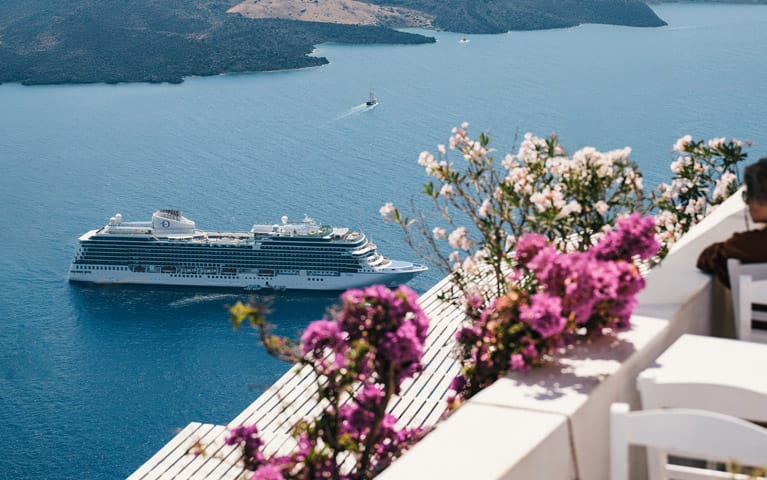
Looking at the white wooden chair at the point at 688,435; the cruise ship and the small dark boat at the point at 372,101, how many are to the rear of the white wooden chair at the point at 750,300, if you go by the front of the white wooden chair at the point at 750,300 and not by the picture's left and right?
1

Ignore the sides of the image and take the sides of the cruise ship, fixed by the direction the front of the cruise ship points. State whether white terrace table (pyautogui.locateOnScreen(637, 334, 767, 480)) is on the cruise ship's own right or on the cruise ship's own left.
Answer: on the cruise ship's own right

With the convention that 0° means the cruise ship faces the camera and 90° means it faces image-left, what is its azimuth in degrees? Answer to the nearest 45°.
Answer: approximately 270°

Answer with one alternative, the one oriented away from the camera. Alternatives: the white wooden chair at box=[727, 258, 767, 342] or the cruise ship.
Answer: the white wooden chair

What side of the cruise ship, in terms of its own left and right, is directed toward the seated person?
right

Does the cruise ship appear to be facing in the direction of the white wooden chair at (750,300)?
no

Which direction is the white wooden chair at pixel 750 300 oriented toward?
away from the camera

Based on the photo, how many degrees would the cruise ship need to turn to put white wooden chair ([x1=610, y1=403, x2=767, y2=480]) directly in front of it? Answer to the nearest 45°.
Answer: approximately 90° to its right

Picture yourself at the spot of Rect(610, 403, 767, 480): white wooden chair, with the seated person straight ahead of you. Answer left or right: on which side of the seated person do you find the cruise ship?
left

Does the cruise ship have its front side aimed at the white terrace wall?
no

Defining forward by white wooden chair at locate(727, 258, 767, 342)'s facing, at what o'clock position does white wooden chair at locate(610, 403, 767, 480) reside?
white wooden chair at locate(610, 403, 767, 480) is roughly at 6 o'clock from white wooden chair at locate(727, 258, 767, 342).
